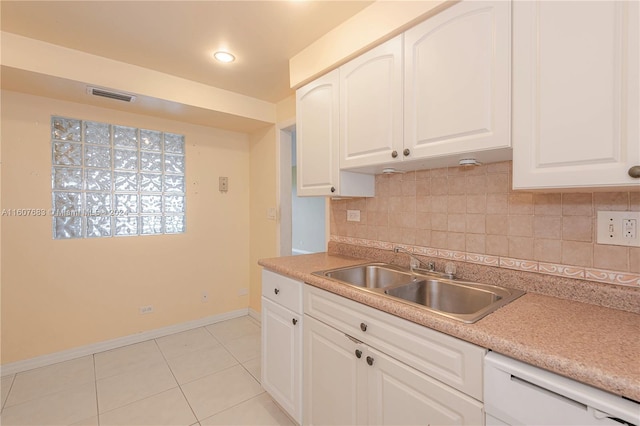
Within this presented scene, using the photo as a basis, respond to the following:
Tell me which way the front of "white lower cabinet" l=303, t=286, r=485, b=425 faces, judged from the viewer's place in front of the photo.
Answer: facing the viewer and to the left of the viewer

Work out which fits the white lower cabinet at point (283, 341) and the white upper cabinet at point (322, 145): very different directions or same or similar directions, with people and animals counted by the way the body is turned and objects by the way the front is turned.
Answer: same or similar directions

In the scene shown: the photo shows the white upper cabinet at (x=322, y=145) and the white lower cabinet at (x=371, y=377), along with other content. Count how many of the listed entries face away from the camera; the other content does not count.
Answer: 0

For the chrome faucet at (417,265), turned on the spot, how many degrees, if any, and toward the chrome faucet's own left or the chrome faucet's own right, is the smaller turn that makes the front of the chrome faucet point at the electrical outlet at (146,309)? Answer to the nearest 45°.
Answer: approximately 45° to the chrome faucet's own right

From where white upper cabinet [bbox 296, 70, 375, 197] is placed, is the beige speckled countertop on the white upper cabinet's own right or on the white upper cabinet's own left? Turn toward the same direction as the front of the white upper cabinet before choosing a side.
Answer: on the white upper cabinet's own left

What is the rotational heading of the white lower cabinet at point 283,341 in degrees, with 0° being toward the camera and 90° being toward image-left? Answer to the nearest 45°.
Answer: approximately 45°

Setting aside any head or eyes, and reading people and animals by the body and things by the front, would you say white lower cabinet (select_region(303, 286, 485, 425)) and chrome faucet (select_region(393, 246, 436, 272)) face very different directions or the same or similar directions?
same or similar directions

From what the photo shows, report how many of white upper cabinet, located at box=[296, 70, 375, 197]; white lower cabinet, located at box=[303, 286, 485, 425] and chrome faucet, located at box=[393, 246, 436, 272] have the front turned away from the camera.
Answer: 0

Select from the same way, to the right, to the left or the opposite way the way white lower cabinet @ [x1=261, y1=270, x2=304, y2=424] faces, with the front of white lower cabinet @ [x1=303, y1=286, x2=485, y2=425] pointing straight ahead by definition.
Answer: the same way

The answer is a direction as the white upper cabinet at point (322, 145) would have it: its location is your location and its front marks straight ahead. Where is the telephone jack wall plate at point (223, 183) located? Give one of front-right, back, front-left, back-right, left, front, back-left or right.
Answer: right

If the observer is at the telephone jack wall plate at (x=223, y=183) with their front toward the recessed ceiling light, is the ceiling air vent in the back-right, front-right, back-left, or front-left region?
front-right

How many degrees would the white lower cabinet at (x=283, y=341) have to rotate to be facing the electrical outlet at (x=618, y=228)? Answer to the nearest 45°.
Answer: approximately 90° to its left

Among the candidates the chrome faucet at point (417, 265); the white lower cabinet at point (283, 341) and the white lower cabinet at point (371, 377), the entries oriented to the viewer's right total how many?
0

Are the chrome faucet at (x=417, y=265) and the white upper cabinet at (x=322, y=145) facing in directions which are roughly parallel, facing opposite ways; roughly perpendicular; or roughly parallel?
roughly parallel

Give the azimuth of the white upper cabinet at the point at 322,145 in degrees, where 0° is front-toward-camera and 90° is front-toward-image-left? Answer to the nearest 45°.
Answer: approximately 45°

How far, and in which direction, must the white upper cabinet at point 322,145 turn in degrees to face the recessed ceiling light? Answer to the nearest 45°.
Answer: approximately 45° to its right

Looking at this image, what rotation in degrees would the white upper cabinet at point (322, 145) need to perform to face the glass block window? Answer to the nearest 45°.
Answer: approximately 45° to its right
